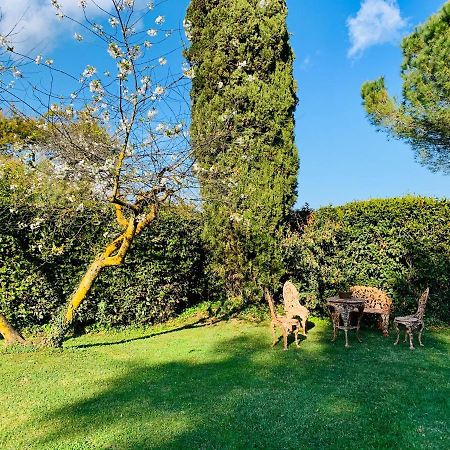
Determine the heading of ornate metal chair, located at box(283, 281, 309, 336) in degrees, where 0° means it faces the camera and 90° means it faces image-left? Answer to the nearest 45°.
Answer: approximately 315°

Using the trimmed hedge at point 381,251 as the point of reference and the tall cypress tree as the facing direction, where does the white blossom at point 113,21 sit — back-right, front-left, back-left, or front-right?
front-left

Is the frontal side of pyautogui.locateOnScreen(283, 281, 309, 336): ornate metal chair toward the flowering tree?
no
